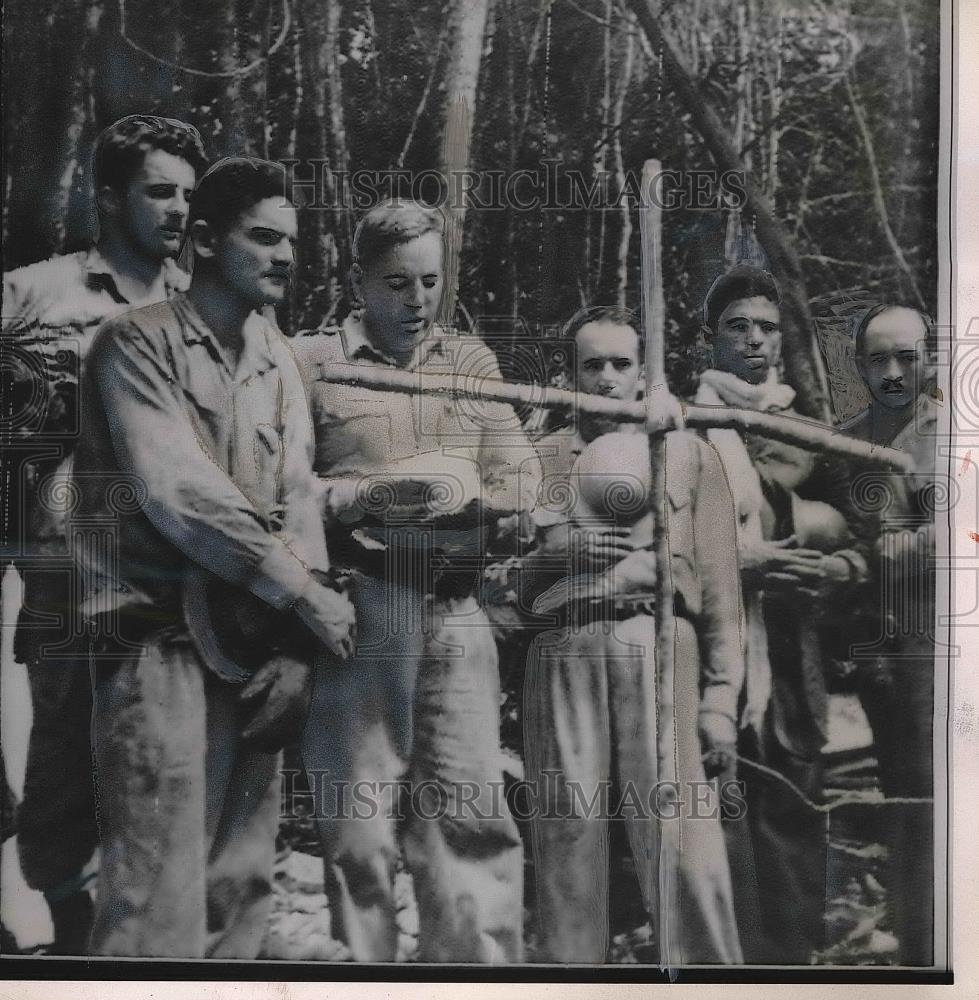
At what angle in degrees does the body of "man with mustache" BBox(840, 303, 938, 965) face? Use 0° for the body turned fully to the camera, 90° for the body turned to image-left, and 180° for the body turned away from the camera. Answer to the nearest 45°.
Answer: approximately 0°

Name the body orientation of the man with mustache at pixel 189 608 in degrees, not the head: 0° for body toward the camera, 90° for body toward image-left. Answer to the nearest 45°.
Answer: approximately 315°

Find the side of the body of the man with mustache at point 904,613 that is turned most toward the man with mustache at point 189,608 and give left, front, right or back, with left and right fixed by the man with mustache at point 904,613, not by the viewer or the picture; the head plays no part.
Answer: right

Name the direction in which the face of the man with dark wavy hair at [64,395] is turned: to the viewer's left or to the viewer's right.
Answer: to the viewer's right
